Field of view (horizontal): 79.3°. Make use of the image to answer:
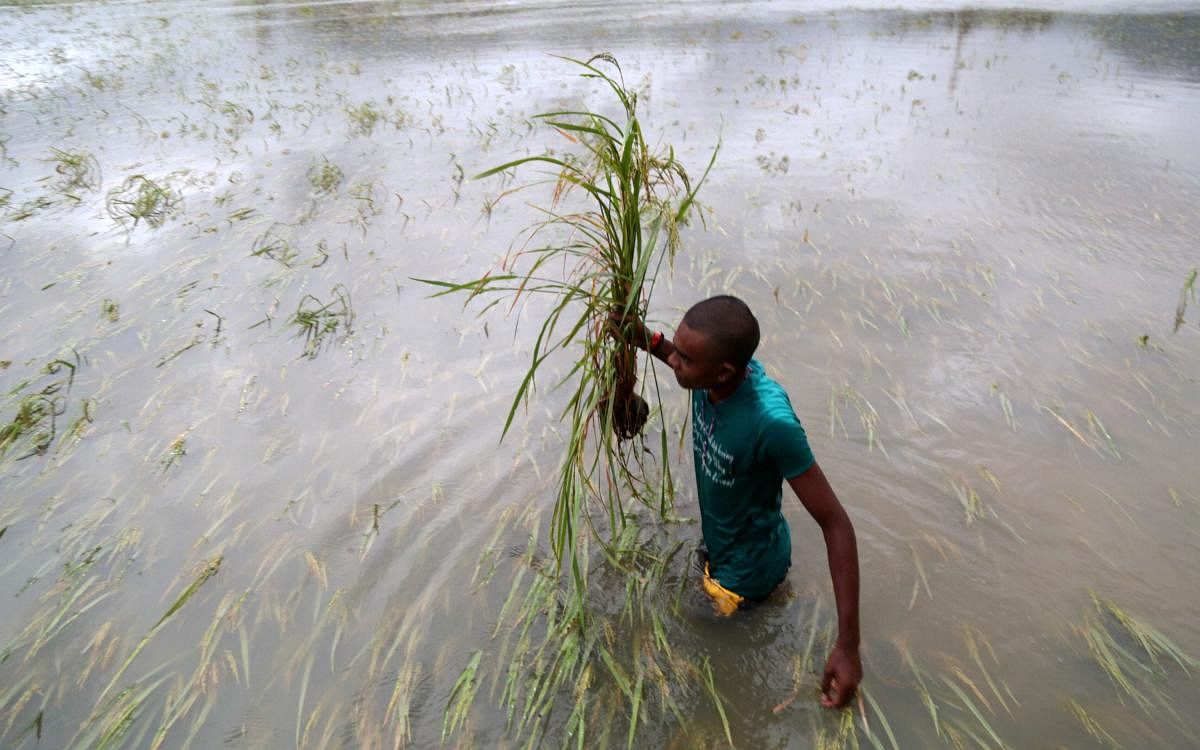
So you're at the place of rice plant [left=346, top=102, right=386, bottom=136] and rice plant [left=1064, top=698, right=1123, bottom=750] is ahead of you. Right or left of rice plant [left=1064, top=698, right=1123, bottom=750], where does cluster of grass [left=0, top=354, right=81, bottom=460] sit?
right

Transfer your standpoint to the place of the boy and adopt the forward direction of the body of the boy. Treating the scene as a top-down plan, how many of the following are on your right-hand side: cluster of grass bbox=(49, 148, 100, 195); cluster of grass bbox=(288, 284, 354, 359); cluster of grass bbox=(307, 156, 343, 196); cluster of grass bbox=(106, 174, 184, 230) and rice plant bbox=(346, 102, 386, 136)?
5

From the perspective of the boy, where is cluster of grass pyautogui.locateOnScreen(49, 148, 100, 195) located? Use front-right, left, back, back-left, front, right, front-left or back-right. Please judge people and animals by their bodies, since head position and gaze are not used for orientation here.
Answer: right

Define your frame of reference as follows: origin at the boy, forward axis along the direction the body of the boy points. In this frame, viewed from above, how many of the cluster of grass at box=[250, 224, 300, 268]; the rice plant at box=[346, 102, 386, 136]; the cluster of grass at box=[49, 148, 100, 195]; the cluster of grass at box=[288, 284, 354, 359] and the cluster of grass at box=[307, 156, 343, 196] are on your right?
5

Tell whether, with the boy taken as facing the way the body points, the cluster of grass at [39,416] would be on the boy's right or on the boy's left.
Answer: on the boy's right

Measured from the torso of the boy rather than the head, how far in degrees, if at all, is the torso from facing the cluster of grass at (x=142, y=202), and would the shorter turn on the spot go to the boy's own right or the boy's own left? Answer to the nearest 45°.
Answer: approximately 90° to the boy's own right

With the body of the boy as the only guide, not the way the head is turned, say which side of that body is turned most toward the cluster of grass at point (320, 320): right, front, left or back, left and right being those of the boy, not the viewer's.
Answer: right

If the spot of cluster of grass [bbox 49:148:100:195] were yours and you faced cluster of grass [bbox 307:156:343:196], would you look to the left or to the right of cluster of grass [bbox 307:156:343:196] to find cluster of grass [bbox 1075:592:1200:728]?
right

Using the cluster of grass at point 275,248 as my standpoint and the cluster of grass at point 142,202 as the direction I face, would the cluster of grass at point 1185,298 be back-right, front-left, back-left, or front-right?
back-right

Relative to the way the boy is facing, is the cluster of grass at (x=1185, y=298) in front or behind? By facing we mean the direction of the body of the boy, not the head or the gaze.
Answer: behind

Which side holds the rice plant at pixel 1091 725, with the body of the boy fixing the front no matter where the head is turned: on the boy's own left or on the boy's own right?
on the boy's own left

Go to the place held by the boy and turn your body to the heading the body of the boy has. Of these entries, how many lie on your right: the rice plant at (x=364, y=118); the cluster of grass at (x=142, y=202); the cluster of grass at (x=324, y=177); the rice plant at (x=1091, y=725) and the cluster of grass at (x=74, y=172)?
4

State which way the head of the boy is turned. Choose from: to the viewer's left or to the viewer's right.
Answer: to the viewer's left

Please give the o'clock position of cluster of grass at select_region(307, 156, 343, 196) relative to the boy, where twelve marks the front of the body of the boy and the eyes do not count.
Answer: The cluster of grass is roughly at 3 o'clock from the boy.

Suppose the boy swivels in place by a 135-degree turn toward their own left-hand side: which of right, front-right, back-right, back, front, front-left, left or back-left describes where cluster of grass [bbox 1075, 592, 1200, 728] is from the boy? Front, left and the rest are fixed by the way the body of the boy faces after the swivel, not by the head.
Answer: front
